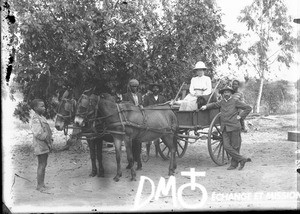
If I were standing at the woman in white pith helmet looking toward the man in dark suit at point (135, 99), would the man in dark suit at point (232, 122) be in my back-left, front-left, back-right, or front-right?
back-left

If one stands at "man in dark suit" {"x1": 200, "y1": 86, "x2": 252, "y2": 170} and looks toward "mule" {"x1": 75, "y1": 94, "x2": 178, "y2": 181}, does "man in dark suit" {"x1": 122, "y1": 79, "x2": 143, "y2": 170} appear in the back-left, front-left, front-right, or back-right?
front-right

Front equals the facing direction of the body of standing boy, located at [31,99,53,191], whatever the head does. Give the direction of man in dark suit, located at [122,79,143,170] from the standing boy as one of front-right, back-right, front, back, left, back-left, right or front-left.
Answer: front-left

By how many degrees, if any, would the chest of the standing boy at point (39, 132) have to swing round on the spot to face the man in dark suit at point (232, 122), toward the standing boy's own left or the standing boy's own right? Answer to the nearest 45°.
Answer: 0° — they already face them

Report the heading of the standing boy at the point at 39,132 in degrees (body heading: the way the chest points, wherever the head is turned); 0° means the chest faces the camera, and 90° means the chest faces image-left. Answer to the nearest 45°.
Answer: approximately 270°

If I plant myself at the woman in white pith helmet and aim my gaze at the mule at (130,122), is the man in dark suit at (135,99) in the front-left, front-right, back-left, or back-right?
front-right

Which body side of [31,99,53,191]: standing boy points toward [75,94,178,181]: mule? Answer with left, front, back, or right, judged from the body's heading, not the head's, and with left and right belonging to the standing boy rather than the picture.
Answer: front

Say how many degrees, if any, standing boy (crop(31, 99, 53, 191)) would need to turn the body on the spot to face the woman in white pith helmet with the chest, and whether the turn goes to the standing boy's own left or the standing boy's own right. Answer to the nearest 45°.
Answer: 0° — they already face them
